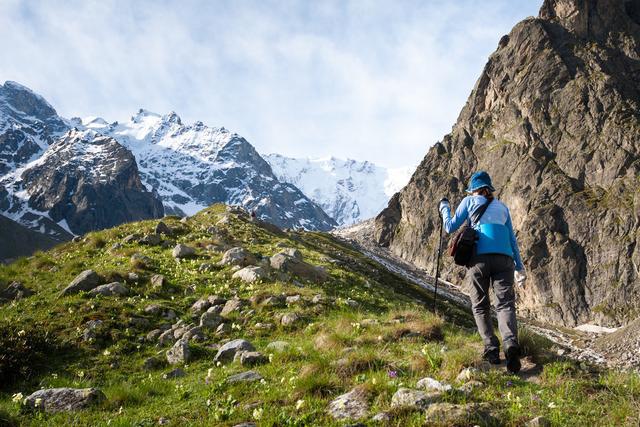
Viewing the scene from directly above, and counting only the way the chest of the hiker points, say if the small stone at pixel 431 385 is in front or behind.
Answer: behind

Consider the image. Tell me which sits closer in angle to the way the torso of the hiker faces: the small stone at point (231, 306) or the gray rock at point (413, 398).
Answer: the small stone

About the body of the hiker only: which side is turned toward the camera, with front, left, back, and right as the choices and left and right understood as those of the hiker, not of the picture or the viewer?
back

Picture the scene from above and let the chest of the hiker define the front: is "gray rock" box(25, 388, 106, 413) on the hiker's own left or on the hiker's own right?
on the hiker's own left

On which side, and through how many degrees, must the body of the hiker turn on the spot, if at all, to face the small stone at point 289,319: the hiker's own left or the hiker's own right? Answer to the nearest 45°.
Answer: approximately 45° to the hiker's own left

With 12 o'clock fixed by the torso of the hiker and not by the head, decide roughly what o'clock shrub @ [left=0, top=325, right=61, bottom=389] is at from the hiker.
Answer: The shrub is roughly at 9 o'clock from the hiker.

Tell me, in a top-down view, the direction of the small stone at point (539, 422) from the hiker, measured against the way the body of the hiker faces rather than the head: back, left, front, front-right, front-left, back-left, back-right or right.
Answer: back

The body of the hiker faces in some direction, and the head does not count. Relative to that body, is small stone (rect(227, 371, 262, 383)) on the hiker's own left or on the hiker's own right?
on the hiker's own left

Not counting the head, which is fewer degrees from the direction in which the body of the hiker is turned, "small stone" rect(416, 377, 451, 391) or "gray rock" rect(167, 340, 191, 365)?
the gray rock

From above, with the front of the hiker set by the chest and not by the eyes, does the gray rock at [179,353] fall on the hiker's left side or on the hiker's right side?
on the hiker's left side

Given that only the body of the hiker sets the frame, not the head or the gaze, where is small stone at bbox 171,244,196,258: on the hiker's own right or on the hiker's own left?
on the hiker's own left

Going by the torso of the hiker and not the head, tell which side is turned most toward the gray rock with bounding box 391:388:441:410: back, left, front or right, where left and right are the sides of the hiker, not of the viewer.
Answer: back

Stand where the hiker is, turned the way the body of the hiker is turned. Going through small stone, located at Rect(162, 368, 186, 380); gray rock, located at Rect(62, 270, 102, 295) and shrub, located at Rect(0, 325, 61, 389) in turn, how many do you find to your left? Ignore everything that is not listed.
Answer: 3

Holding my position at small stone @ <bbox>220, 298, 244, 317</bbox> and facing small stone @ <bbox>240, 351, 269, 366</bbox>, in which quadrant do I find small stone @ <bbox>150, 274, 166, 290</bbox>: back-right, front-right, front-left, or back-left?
back-right

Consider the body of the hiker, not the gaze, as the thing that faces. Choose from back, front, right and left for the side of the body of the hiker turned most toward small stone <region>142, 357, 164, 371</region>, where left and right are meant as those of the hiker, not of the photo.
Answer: left

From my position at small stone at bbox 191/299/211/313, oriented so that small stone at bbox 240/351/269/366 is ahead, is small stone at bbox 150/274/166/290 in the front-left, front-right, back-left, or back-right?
back-right
